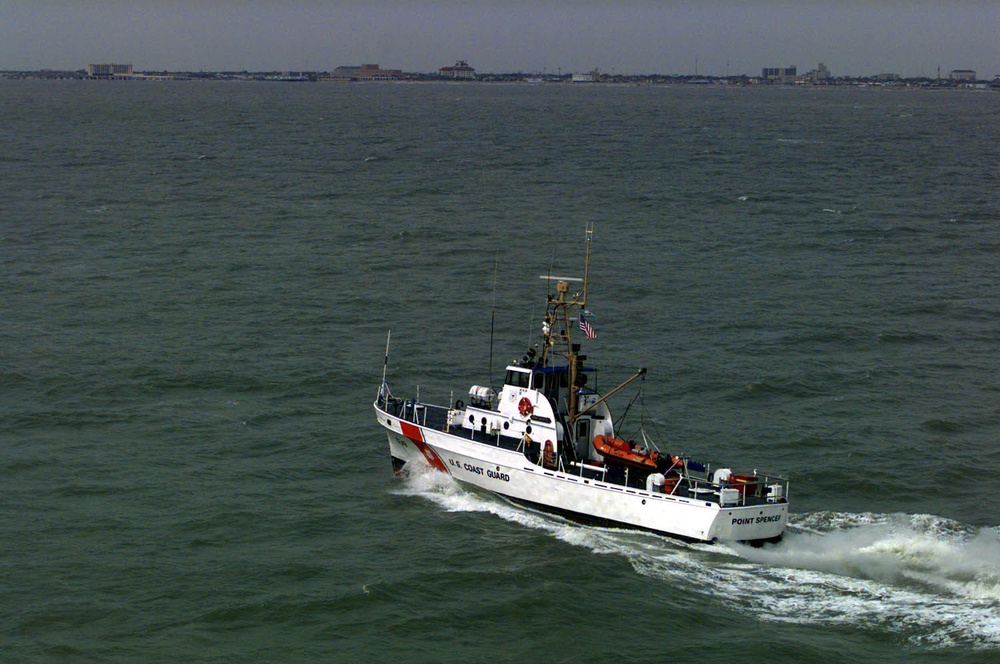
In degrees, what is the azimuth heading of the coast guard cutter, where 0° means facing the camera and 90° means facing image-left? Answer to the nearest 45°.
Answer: approximately 135°
